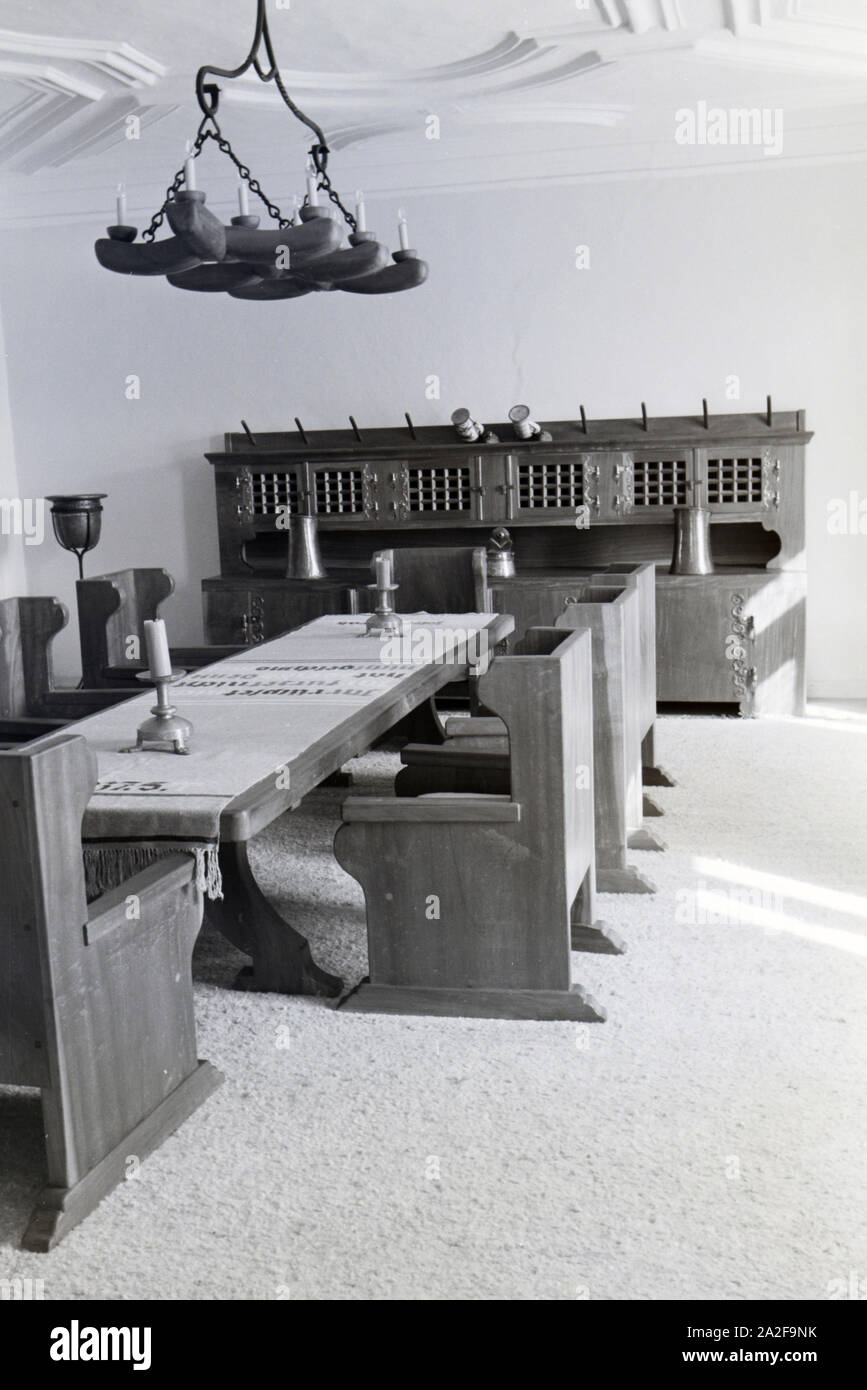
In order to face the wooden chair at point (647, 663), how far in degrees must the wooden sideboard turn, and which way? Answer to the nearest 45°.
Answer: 0° — it already faces it

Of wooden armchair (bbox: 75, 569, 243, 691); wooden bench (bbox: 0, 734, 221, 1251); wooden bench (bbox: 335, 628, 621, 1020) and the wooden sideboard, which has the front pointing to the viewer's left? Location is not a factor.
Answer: wooden bench (bbox: 335, 628, 621, 1020)

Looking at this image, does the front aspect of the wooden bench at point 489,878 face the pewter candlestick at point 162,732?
yes

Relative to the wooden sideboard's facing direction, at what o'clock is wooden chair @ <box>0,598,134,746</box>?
The wooden chair is roughly at 1 o'clock from the wooden sideboard.

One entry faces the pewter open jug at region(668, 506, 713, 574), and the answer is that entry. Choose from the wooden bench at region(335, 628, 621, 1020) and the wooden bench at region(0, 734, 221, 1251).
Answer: the wooden bench at region(0, 734, 221, 1251)

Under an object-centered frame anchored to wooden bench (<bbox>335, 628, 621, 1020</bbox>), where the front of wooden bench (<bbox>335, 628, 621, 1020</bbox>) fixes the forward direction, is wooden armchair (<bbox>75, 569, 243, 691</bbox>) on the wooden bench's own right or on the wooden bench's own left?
on the wooden bench's own right

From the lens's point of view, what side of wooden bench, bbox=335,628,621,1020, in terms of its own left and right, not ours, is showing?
left

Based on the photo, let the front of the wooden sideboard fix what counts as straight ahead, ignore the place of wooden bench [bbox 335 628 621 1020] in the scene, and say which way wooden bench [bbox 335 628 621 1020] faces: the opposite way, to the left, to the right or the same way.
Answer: to the right

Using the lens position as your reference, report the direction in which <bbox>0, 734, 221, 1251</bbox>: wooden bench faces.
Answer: facing away from the viewer and to the right of the viewer

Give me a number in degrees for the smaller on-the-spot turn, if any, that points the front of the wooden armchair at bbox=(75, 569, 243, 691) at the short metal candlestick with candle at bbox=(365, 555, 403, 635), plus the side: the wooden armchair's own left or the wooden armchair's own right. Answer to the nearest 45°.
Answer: approximately 45° to the wooden armchair's own left
